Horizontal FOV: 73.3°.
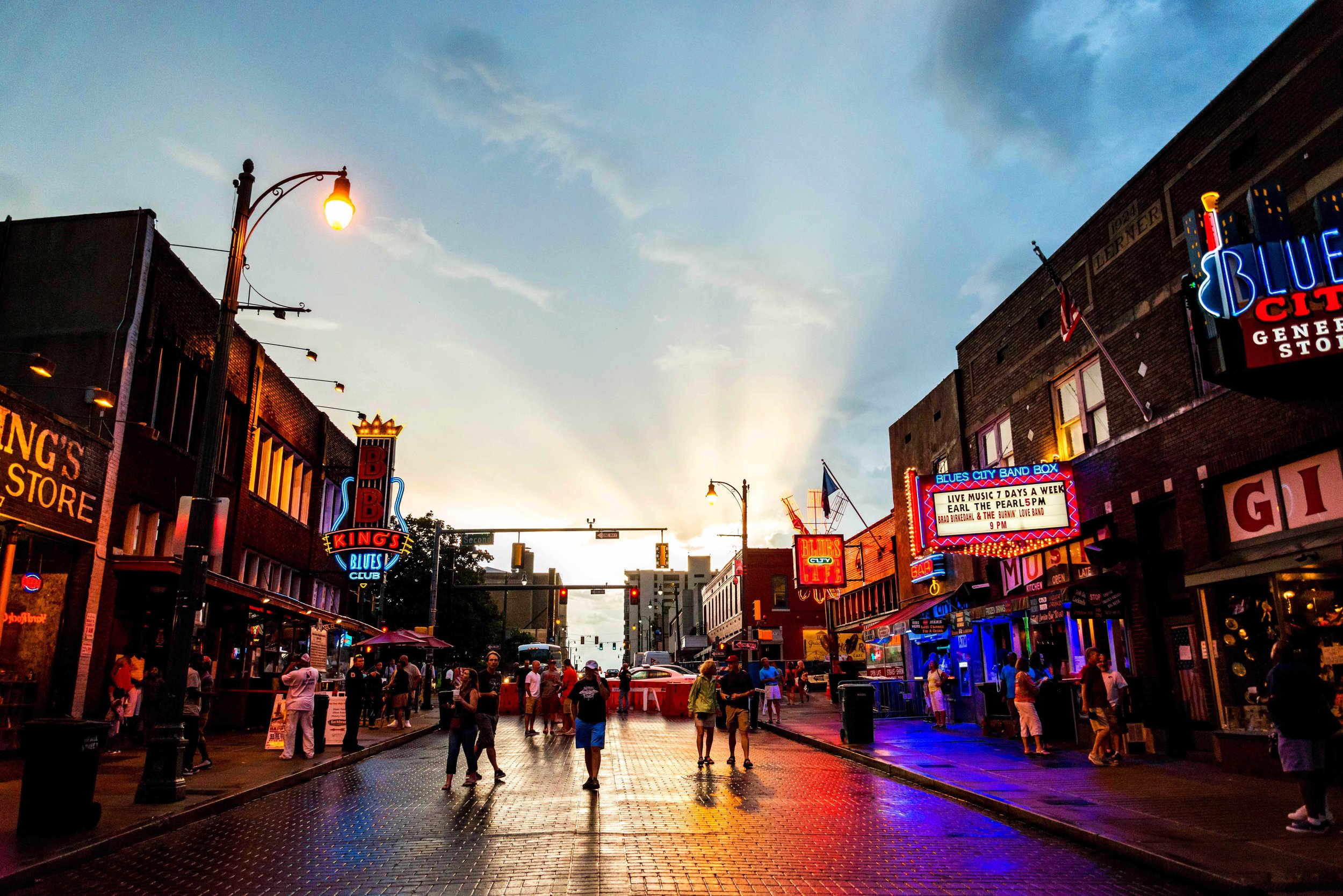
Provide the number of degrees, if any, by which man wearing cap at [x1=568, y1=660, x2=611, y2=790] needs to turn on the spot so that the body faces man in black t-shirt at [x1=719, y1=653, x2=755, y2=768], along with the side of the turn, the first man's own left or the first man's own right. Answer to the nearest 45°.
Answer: approximately 135° to the first man's own left

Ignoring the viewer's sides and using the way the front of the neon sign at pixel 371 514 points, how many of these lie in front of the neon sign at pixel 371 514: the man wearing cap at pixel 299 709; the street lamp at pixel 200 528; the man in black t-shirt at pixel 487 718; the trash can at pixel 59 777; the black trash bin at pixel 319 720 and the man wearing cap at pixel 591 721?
6

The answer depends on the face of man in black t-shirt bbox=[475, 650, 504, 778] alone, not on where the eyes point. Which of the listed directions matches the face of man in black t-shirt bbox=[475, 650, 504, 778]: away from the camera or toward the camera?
toward the camera

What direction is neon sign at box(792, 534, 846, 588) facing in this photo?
toward the camera

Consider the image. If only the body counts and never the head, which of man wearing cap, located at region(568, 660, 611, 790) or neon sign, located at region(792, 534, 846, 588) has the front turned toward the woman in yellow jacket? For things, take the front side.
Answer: the neon sign

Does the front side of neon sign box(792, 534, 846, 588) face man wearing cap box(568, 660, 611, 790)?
yes

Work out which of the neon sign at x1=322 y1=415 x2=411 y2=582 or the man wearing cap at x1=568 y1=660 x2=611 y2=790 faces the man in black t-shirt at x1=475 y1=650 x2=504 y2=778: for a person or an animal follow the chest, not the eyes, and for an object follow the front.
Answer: the neon sign

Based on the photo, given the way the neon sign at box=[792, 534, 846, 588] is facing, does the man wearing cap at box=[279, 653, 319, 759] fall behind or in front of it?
in front

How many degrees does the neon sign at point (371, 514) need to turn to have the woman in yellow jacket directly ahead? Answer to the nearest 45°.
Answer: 0° — it already faces them

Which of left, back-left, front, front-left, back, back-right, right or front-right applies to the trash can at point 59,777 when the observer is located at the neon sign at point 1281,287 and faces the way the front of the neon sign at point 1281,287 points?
front-right

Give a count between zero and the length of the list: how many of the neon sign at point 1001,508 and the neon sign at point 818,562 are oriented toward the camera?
2

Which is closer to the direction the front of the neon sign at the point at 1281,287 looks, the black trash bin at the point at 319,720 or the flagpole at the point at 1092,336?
the black trash bin

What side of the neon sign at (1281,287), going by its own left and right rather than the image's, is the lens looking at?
front

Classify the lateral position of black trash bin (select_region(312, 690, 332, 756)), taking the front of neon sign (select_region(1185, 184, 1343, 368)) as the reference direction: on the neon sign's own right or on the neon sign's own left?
on the neon sign's own right
